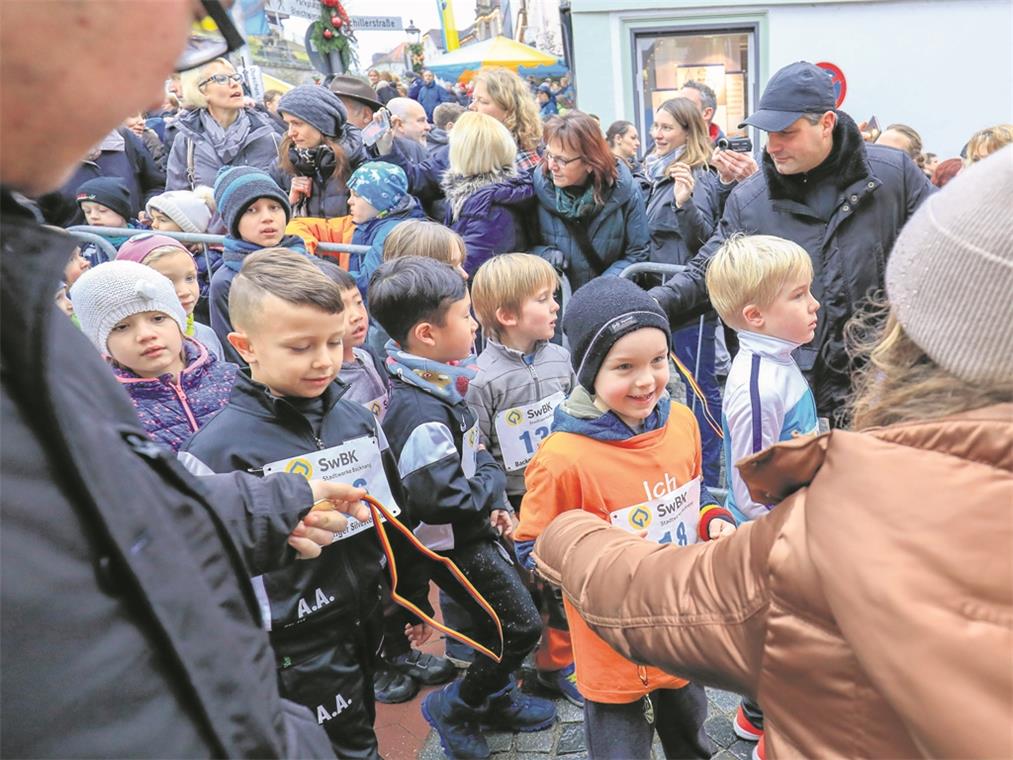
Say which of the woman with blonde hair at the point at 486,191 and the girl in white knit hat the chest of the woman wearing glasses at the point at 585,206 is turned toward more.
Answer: the girl in white knit hat

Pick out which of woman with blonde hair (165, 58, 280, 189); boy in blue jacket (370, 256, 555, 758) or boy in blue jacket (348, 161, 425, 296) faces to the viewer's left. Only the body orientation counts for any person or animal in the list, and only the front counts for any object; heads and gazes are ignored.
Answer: boy in blue jacket (348, 161, 425, 296)

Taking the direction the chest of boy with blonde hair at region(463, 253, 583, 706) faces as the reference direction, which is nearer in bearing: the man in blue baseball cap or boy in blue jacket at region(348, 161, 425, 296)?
the man in blue baseball cap

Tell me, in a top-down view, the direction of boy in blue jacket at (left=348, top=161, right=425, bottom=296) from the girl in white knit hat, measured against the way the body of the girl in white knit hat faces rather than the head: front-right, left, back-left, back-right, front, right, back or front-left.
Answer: back-left

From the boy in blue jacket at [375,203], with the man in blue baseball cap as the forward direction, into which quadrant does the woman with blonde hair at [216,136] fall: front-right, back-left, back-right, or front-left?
back-left

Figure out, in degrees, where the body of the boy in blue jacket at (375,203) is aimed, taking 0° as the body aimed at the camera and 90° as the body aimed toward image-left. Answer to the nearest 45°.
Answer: approximately 90°

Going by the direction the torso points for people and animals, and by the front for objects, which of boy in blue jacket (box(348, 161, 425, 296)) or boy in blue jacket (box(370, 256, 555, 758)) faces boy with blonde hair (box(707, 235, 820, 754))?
boy in blue jacket (box(370, 256, 555, 758))

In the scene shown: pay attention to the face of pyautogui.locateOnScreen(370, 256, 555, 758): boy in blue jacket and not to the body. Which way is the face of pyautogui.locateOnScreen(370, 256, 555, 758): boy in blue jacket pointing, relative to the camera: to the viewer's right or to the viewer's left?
to the viewer's right

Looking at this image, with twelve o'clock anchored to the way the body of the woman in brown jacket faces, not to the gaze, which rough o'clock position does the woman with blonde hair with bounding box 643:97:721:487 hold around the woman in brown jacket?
The woman with blonde hair is roughly at 1 o'clock from the woman in brown jacket.

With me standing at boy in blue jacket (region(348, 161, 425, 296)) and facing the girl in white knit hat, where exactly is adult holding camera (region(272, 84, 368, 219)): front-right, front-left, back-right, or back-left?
back-right
